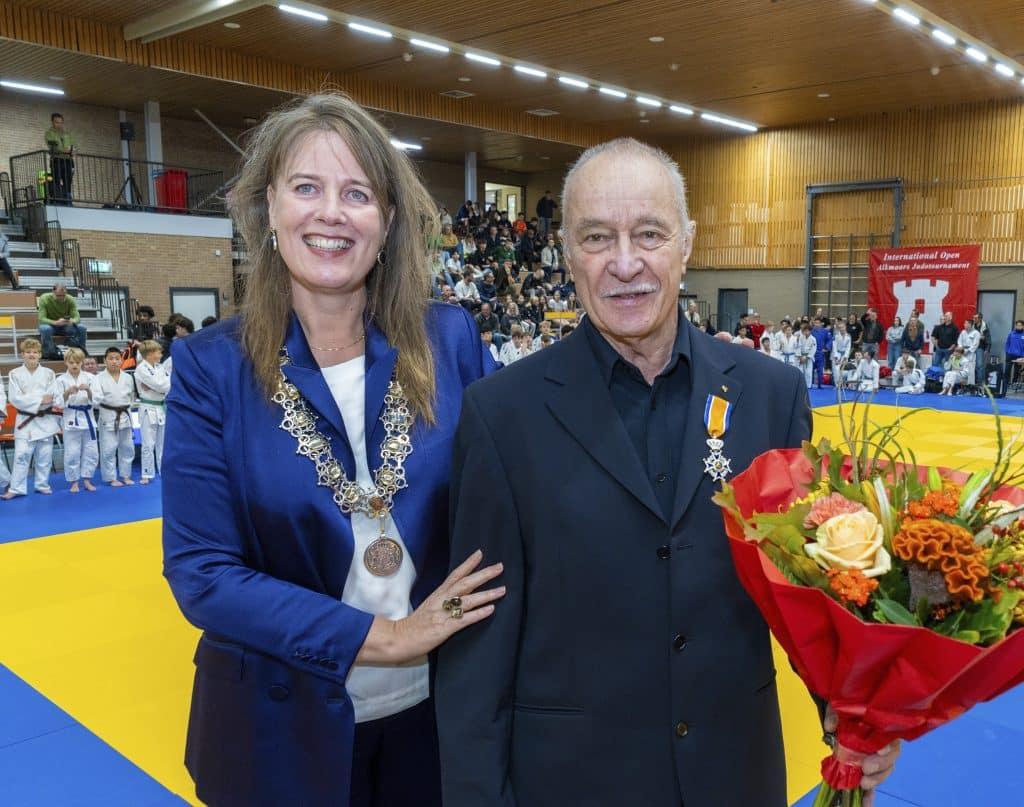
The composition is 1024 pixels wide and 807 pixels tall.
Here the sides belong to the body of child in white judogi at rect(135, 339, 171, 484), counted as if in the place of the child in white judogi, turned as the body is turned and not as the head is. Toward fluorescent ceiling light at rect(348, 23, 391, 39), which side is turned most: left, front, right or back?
left

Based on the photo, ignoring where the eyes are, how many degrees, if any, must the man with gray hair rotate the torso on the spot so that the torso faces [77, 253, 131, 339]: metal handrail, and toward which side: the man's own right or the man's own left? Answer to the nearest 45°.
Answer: approximately 135° to the man's own right

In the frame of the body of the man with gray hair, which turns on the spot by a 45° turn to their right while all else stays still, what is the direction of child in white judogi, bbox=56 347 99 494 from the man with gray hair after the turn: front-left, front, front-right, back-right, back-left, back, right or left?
right

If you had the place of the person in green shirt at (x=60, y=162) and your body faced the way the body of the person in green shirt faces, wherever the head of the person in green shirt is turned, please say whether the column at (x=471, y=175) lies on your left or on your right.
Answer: on your left

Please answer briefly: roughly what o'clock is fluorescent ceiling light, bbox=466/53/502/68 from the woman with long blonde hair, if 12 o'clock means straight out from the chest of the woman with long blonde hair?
The fluorescent ceiling light is roughly at 8 o'clock from the woman with long blonde hair.

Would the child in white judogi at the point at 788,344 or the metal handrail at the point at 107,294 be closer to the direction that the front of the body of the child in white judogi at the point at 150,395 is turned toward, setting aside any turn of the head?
the child in white judogi

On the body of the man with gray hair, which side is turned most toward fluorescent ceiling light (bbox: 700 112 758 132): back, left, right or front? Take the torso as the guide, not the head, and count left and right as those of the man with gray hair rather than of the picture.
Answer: back

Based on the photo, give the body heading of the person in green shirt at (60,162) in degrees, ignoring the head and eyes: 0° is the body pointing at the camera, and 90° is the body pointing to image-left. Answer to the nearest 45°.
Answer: approximately 315°

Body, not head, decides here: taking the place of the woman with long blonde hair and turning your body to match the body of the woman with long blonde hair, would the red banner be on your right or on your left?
on your left

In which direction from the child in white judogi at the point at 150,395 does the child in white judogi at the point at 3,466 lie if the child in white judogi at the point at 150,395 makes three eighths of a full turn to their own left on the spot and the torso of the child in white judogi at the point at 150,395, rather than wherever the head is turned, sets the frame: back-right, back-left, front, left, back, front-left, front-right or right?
left
